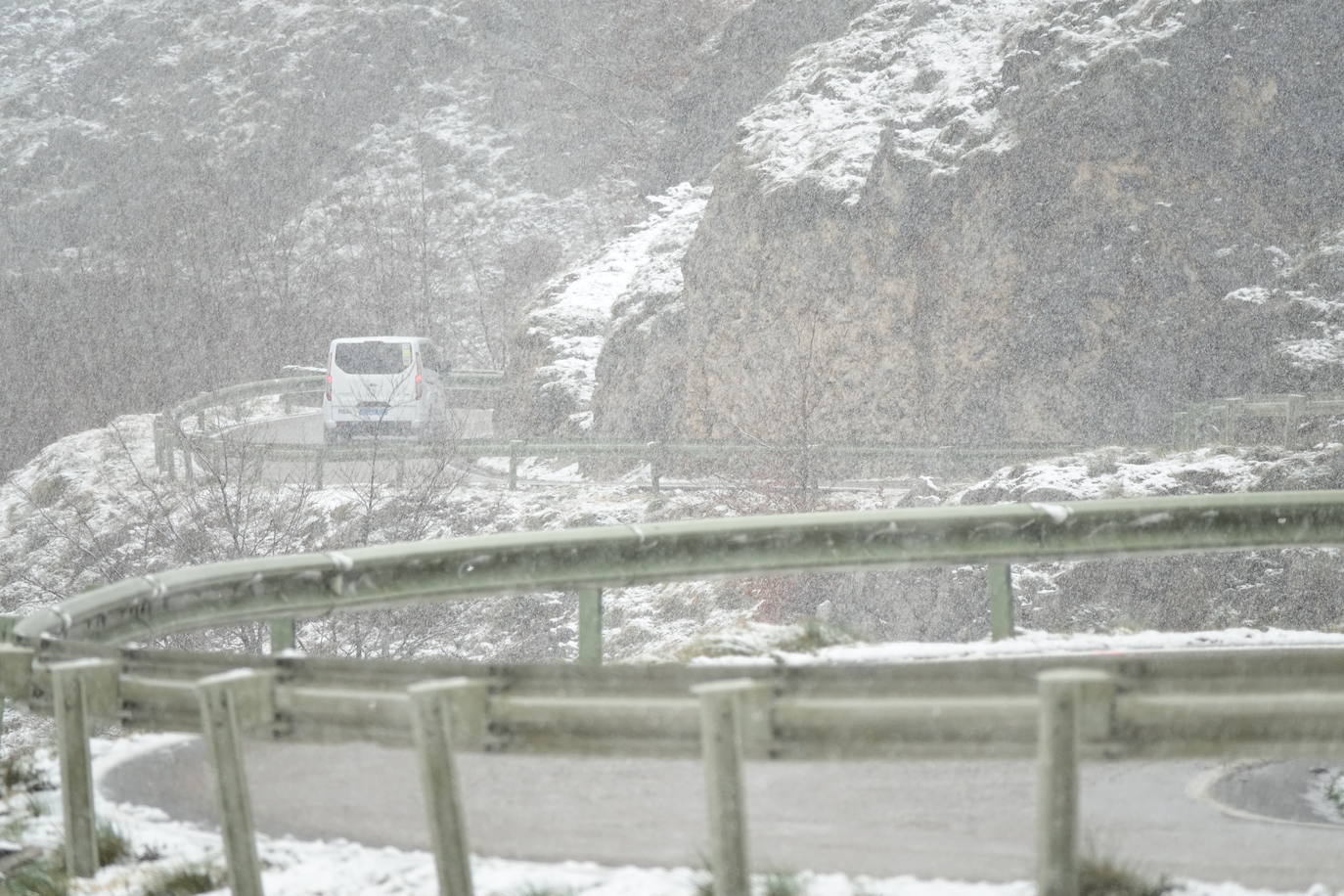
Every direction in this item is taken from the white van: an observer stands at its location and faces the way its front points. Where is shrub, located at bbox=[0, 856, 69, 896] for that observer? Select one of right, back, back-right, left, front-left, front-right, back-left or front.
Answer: back

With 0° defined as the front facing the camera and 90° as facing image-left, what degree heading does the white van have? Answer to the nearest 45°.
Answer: approximately 180°

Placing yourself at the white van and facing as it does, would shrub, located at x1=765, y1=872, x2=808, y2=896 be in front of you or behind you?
behind

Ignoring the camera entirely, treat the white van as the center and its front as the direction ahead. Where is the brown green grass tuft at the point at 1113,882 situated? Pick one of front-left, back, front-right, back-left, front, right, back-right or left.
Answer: back

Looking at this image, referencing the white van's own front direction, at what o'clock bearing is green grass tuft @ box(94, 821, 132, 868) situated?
The green grass tuft is roughly at 6 o'clock from the white van.

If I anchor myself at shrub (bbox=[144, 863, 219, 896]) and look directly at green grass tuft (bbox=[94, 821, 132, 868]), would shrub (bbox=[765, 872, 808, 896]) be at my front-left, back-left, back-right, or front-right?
back-right

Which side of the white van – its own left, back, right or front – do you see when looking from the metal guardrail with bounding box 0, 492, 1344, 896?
back
